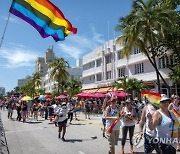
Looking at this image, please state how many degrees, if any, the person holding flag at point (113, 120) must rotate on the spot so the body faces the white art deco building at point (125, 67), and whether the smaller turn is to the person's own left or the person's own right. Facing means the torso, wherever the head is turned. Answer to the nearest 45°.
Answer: approximately 180°

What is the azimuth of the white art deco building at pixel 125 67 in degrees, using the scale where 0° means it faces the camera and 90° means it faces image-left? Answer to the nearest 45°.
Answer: approximately 45°

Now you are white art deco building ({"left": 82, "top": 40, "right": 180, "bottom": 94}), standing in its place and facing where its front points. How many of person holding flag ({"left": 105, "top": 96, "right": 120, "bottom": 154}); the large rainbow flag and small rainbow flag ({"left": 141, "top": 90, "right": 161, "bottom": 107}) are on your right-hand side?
0

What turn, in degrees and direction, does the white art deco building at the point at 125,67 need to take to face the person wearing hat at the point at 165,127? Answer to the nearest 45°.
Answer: approximately 45° to its left

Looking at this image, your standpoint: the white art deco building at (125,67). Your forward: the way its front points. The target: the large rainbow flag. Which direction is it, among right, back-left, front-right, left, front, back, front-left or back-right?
front-left

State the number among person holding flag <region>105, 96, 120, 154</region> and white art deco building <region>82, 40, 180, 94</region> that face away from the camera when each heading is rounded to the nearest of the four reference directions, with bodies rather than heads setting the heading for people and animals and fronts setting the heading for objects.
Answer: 0

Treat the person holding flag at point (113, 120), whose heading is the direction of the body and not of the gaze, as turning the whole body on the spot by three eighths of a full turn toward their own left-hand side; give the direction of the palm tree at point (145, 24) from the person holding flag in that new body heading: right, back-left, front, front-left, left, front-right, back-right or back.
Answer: front-left

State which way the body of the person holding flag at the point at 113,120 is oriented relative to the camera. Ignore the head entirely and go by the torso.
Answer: toward the camera

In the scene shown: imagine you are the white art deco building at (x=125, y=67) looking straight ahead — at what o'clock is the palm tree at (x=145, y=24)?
The palm tree is roughly at 10 o'clock from the white art deco building.

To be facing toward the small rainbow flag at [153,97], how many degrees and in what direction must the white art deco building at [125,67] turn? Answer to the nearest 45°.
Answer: approximately 45° to its left

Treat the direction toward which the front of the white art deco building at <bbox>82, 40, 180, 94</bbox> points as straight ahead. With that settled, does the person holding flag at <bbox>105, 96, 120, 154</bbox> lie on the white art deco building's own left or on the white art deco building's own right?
on the white art deco building's own left

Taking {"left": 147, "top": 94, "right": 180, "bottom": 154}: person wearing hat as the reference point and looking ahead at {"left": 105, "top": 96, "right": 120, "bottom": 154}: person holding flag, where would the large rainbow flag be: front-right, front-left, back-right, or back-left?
front-left
